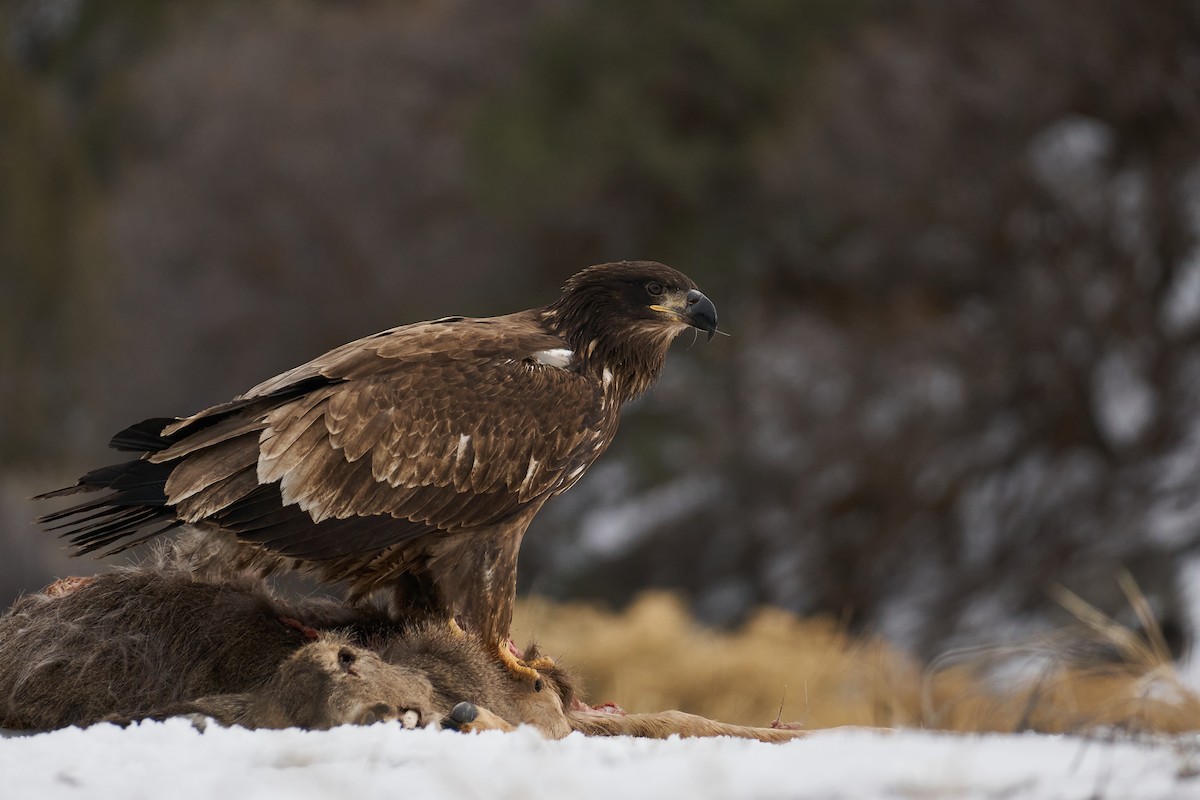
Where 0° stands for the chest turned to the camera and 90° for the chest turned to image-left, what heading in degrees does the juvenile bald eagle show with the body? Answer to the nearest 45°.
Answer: approximately 270°
